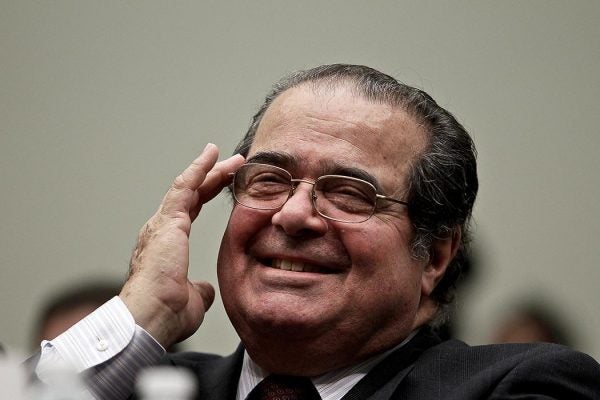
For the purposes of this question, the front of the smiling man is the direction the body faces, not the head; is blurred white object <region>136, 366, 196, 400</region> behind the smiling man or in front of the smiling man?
in front

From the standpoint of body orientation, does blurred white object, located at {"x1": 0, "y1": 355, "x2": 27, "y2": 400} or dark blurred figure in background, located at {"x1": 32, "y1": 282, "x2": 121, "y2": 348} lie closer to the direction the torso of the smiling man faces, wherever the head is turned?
the blurred white object

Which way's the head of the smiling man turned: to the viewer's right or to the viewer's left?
to the viewer's left

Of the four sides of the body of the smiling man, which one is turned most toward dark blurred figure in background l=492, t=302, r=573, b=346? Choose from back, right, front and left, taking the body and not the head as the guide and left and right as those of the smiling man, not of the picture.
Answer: back

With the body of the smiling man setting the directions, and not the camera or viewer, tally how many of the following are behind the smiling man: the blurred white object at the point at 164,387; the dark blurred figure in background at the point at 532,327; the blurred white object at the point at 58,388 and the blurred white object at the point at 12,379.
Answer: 1

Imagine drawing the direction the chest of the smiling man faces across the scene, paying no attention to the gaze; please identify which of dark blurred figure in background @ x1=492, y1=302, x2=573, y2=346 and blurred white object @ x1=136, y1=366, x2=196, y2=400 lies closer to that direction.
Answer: the blurred white object

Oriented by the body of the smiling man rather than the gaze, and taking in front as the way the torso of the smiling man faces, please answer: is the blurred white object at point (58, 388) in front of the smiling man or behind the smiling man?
in front

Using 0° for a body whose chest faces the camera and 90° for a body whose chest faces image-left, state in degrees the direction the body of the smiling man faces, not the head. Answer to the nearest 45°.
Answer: approximately 45°

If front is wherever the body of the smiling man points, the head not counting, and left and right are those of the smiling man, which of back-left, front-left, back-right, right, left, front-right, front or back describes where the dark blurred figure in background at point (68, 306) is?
right
